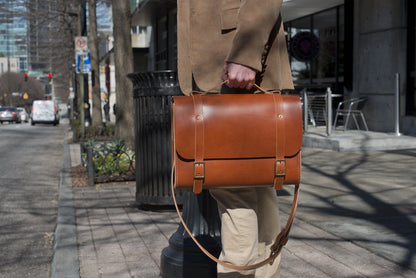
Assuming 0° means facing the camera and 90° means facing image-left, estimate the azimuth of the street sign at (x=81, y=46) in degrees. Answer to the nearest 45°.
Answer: approximately 0°

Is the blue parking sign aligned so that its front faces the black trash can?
yes

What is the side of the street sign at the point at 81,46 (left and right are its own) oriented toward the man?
front

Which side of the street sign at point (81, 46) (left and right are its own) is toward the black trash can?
front

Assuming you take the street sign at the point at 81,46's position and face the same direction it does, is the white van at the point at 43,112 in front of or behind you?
behind
